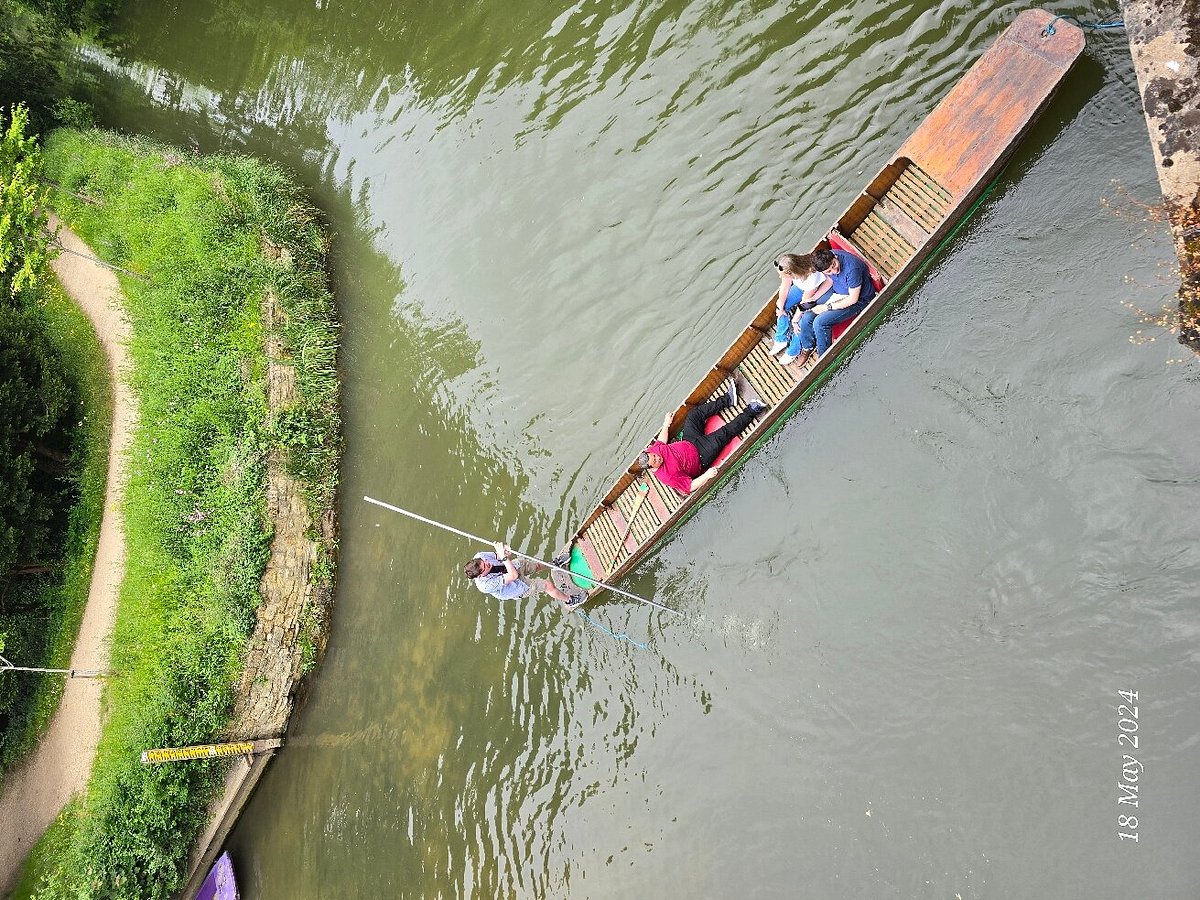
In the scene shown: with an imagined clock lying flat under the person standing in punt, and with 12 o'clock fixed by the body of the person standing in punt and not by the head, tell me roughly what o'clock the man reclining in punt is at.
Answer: The man reclining in punt is roughly at 11 o'clock from the person standing in punt.

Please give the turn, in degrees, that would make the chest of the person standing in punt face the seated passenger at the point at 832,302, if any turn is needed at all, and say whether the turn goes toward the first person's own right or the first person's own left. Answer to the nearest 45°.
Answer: approximately 45° to the first person's own left
